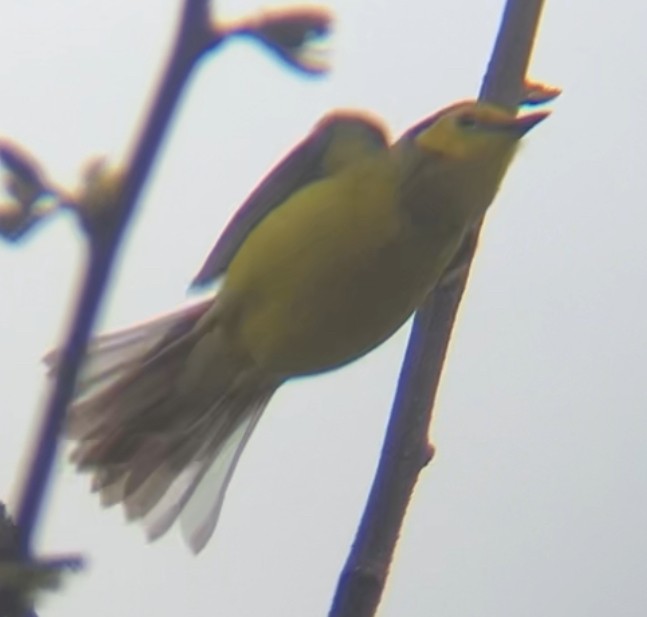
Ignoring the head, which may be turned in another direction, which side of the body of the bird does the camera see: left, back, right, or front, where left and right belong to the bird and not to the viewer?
right

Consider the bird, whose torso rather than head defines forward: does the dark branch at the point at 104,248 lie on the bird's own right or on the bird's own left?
on the bird's own right
